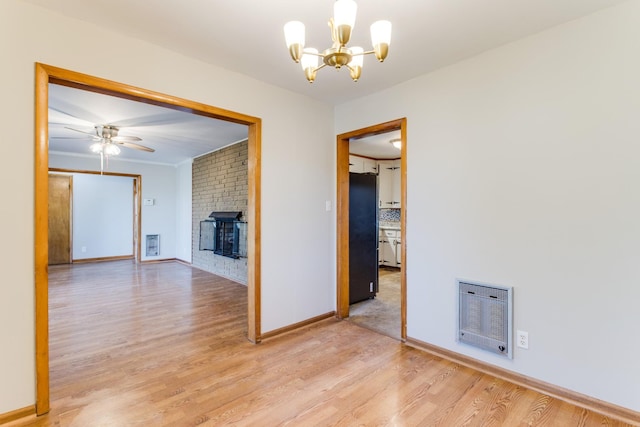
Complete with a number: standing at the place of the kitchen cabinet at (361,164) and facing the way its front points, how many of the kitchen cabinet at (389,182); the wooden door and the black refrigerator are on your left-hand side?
1

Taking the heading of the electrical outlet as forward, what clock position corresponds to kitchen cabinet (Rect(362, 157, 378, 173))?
The kitchen cabinet is roughly at 3 o'clock from the electrical outlet.

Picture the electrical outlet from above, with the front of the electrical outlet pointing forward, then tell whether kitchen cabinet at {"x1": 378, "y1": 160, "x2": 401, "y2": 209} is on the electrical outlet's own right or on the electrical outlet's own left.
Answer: on the electrical outlet's own right

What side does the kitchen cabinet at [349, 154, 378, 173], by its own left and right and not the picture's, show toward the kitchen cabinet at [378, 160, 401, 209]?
left

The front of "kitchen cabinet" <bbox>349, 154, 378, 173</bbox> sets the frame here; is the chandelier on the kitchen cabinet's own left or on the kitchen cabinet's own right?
on the kitchen cabinet's own right

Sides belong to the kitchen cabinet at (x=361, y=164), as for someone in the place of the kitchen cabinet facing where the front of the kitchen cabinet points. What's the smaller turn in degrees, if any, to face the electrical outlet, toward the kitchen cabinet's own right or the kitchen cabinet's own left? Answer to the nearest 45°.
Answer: approximately 45° to the kitchen cabinet's own right

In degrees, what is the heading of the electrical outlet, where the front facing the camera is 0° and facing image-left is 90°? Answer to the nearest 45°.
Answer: approximately 45°

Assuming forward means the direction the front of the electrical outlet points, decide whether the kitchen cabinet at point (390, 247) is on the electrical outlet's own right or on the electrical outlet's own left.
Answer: on the electrical outlet's own right
